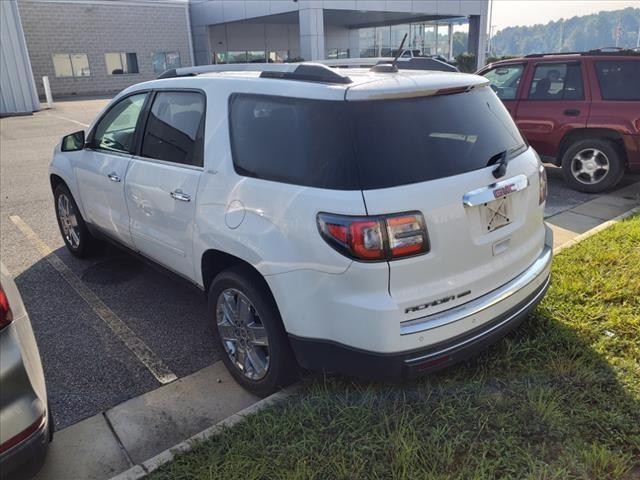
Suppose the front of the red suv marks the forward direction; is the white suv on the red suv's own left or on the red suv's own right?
on the red suv's own left

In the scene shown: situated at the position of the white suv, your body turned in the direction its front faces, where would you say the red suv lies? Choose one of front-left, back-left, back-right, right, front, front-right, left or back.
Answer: right

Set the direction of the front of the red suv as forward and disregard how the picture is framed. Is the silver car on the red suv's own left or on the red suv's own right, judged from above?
on the red suv's own left

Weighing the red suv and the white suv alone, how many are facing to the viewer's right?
0

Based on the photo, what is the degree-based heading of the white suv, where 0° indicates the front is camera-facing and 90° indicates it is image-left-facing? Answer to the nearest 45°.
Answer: approximately 135°

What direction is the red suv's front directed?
to the viewer's left

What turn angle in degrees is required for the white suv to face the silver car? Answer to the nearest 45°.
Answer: approximately 90° to its left

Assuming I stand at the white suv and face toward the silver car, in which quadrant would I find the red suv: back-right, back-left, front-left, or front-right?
back-right
